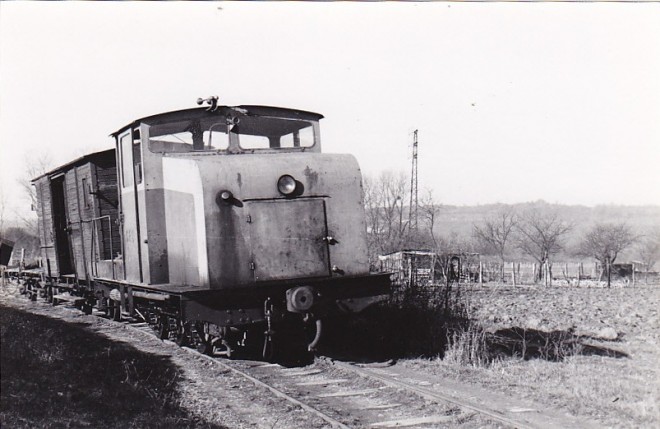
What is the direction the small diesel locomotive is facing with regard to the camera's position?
facing the viewer and to the right of the viewer

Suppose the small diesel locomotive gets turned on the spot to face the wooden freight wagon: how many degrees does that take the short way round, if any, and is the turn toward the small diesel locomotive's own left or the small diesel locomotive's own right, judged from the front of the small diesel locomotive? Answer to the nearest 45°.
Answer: approximately 180°
